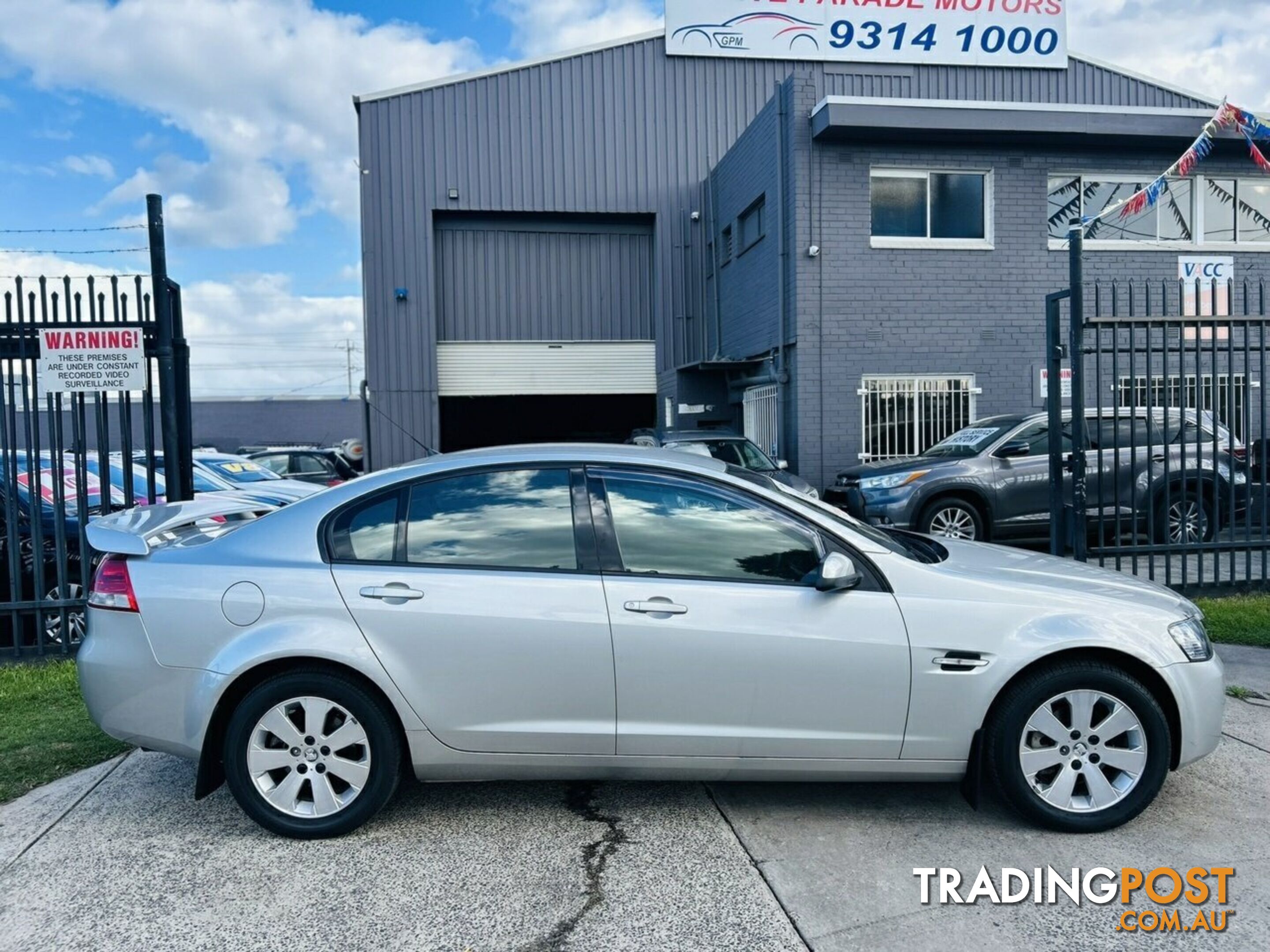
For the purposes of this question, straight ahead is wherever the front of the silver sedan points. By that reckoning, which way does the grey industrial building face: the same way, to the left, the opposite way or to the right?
to the right

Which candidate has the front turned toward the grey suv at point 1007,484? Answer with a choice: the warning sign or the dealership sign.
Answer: the dealership sign

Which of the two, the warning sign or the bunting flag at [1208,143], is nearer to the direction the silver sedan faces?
the bunting flag

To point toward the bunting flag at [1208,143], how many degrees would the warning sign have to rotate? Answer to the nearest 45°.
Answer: approximately 90° to its left

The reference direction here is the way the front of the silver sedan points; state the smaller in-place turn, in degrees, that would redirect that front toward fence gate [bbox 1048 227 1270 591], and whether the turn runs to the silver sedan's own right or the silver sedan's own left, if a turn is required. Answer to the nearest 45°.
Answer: approximately 45° to the silver sedan's own left

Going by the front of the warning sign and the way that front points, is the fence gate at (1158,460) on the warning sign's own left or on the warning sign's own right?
on the warning sign's own left

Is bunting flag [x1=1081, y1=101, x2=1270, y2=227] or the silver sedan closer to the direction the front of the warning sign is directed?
the silver sedan

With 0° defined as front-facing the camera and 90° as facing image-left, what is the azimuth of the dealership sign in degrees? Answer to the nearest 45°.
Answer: approximately 0°

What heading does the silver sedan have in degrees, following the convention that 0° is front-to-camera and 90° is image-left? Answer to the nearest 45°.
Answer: approximately 270°
